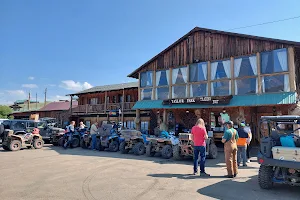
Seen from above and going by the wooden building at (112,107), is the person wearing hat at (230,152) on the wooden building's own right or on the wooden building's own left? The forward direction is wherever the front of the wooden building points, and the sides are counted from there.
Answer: on the wooden building's own left

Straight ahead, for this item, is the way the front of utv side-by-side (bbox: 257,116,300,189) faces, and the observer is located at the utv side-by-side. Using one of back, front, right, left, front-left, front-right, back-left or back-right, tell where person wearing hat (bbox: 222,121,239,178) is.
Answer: front-left

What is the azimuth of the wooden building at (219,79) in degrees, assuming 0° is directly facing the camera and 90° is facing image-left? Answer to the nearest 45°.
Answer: approximately 45°

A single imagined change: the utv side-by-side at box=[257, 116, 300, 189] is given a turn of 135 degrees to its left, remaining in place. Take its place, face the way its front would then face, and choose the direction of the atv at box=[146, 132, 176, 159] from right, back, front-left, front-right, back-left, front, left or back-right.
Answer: right

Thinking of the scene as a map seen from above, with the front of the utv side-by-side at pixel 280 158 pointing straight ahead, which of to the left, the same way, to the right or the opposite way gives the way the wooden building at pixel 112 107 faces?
the opposite way

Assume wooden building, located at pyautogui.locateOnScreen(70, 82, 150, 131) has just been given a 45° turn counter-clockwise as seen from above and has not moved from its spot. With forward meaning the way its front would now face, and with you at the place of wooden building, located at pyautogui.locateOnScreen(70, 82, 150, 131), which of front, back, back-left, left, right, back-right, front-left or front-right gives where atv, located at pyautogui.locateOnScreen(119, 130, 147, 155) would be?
front

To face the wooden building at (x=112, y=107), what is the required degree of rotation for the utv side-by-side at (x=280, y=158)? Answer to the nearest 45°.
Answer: approximately 45° to its left

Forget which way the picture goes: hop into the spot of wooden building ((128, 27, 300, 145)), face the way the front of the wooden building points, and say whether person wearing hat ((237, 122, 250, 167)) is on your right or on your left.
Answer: on your left

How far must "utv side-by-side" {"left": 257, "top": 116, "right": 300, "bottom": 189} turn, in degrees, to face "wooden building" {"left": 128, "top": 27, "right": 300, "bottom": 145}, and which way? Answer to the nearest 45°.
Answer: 0° — it already faces it

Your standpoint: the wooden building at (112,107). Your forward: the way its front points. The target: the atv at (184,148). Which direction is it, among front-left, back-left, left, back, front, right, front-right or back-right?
front-left

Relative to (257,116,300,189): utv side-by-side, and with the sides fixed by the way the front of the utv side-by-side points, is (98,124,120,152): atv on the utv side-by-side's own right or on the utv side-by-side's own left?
on the utv side-by-side's own left

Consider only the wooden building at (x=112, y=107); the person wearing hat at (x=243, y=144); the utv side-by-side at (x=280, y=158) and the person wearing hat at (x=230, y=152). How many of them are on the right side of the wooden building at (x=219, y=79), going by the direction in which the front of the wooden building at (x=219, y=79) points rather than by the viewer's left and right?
1

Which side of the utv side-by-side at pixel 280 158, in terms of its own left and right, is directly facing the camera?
back

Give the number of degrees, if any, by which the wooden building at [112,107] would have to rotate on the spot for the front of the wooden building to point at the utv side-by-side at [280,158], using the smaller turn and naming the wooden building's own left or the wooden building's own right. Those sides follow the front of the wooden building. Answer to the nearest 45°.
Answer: approximately 45° to the wooden building's own left

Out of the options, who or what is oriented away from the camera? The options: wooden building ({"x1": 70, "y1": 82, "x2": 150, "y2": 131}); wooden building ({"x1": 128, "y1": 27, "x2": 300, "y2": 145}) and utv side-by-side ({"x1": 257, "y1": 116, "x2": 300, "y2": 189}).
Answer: the utv side-by-side
